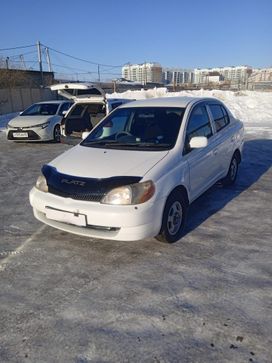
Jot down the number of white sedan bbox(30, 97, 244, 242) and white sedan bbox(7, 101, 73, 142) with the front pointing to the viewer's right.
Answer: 0

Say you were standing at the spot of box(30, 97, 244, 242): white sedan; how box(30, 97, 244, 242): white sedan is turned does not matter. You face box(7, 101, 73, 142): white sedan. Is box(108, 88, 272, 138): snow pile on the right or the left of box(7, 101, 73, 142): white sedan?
right

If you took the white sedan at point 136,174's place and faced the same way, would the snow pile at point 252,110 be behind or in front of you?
behind

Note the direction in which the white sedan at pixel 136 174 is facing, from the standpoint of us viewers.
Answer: facing the viewer and to the left of the viewer

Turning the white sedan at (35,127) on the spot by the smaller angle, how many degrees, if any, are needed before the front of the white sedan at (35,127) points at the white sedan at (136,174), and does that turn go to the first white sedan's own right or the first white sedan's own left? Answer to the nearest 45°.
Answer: approximately 45° to the first white sedan's own left

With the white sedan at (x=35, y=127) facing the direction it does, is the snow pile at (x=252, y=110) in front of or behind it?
behind

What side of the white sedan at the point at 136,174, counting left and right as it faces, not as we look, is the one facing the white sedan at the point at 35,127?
right

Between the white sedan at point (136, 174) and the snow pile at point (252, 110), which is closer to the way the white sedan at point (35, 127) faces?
the white sedan

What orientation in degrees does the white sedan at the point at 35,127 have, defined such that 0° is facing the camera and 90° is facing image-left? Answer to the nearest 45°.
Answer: approximately 45°
